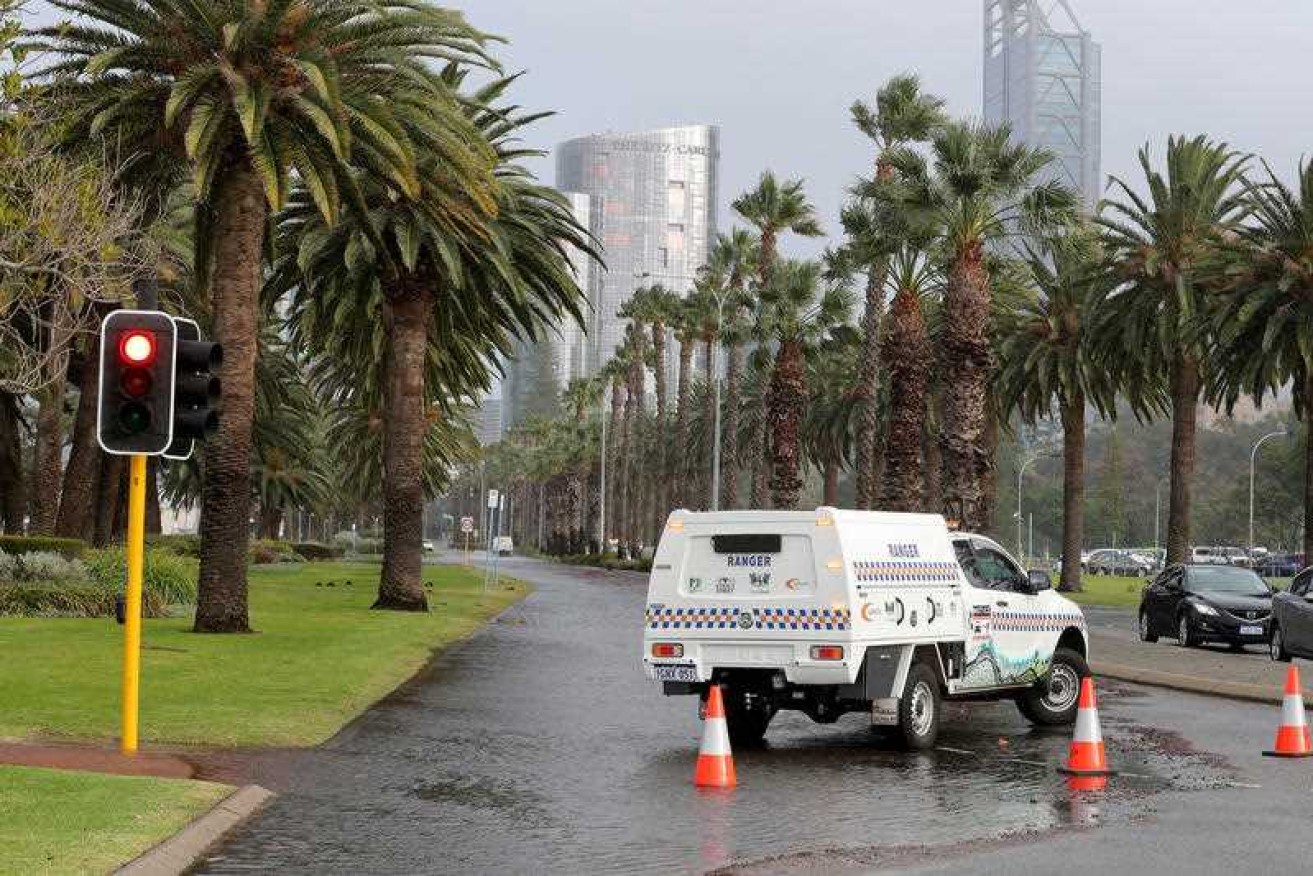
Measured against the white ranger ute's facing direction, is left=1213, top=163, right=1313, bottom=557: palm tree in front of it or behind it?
in front

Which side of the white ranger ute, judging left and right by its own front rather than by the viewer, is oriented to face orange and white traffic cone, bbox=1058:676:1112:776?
right

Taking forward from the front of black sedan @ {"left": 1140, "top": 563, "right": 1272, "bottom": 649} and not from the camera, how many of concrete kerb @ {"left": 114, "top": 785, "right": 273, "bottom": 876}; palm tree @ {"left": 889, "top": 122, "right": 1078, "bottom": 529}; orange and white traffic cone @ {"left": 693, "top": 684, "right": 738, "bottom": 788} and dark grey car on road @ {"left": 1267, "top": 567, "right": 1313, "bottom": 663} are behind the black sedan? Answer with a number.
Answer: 1

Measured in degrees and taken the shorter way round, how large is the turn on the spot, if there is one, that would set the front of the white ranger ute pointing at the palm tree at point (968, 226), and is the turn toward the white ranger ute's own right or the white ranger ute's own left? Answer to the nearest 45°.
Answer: approximately 45° to the white ranger ute's own left

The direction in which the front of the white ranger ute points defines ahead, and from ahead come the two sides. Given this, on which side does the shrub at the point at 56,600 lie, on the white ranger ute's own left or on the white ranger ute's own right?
on the white ranger ute's own left

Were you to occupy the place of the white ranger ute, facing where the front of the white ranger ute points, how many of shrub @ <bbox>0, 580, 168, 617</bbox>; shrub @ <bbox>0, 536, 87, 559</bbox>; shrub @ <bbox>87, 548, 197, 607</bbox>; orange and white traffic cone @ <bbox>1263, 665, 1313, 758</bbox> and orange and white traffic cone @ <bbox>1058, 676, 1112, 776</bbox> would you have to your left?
3

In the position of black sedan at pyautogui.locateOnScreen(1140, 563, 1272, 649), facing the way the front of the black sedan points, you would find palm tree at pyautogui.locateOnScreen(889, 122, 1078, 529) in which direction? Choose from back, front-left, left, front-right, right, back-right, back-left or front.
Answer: back

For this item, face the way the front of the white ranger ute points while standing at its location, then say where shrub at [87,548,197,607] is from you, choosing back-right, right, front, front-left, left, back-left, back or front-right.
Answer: left

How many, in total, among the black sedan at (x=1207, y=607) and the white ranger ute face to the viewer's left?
0

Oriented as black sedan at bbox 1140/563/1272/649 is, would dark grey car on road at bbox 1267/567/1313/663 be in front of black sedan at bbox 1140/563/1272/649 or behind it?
in front

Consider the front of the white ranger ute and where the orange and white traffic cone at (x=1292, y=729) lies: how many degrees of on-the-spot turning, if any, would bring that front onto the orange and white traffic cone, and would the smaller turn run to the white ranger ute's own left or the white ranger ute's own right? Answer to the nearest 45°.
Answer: approximately 45° to the white ranger ute's own right

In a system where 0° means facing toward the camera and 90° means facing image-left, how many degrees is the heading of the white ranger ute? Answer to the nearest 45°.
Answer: approximately 225°

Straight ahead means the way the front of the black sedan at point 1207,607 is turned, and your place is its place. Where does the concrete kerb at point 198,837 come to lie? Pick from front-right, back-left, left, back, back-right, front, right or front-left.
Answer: front-right
